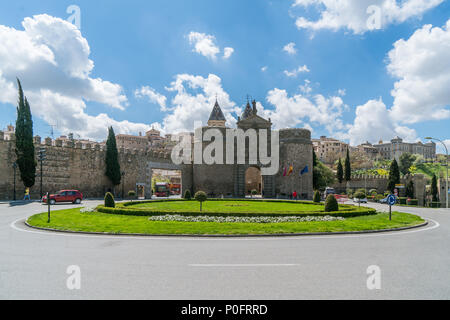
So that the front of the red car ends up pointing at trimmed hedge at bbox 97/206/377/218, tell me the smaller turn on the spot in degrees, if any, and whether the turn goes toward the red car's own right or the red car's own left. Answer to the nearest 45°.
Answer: approximately 135° to the red car's own left

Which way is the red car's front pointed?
to the viewer's left

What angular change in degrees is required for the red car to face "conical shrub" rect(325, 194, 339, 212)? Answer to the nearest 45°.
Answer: approximately 135° to its left

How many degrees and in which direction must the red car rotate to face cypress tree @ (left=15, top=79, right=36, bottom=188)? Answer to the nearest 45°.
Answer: approximately 45° to its right

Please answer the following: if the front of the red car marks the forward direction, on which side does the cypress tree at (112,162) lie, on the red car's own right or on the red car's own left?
on the red car's own right

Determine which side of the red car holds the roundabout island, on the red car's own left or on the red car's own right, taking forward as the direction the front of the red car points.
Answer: on the red car's own left
